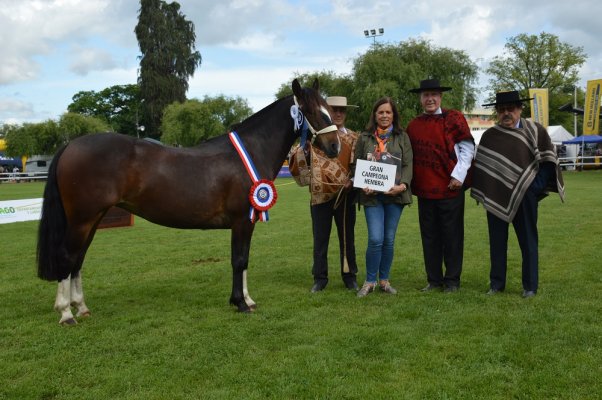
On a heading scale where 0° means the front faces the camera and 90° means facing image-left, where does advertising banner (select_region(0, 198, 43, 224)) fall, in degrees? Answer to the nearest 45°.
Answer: approximately 0°

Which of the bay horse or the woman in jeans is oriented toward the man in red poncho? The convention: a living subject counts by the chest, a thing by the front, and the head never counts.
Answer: the bay horse

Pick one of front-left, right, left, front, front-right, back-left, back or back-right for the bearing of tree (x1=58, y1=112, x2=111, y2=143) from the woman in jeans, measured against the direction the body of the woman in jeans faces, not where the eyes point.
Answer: back-right

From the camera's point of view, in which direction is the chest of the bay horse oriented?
to the viewer's right

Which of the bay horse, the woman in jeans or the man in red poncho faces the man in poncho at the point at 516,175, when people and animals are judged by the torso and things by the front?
the bay horse

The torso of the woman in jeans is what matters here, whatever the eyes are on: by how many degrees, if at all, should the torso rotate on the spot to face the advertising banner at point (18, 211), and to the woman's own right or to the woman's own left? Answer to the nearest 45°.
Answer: approximately 135° to the woman's own right

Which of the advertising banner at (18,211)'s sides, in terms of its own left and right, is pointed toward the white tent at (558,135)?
left

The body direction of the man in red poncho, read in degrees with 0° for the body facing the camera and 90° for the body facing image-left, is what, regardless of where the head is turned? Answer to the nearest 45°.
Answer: approximately 0°

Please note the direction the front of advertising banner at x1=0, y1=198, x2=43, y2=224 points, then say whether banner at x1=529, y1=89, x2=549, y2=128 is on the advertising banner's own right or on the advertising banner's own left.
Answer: on the advertising banner's own left

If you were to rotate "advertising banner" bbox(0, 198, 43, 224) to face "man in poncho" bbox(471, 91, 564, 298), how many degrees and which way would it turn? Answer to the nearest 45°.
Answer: approximately 45° to its left

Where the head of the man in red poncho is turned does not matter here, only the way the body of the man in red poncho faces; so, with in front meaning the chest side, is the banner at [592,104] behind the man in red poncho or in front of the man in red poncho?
behind
